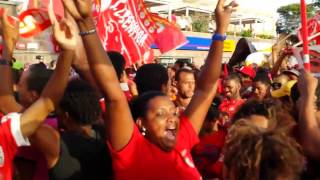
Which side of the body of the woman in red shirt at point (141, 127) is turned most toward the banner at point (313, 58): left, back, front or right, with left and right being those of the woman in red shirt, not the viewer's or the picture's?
left

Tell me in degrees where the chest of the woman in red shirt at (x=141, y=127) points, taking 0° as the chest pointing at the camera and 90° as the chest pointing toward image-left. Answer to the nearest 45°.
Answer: approximately 315°

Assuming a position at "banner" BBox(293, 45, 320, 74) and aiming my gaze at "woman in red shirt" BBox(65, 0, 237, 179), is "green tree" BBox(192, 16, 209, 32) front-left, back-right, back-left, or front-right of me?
back-right

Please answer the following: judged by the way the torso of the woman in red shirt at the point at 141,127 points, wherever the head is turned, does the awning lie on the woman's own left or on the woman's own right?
on the woman's own left

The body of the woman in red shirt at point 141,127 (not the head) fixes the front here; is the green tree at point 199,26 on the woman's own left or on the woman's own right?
on the woman's own left
